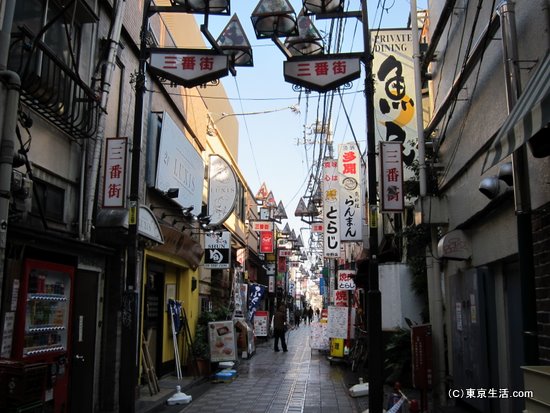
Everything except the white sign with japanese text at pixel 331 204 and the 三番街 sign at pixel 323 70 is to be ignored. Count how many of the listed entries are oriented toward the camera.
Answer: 2

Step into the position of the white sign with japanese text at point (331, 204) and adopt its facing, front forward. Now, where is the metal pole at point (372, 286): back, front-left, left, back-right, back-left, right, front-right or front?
front

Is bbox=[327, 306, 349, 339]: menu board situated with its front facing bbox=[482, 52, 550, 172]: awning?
yes

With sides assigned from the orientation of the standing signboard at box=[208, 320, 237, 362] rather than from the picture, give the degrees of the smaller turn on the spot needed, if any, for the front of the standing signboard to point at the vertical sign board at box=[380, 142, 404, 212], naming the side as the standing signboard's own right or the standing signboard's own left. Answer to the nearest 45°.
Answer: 0° — it already faces it

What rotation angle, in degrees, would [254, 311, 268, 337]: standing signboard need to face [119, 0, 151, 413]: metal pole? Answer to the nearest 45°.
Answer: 0° — it already faces it

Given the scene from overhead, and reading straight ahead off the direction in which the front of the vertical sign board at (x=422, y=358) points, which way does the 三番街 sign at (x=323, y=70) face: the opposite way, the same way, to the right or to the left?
the same way

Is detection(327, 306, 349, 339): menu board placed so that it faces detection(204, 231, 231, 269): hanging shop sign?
no

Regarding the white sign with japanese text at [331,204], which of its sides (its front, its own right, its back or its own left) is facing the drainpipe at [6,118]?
front

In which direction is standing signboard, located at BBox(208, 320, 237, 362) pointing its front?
toward the camera

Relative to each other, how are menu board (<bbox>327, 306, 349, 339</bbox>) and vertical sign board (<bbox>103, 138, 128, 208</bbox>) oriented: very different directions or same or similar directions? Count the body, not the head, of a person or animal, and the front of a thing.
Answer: same or similar directions

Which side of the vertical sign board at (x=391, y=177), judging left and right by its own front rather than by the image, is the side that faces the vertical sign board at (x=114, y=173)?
right

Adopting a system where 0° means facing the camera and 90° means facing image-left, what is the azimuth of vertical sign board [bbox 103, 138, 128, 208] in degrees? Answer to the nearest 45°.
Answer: approximately 0°

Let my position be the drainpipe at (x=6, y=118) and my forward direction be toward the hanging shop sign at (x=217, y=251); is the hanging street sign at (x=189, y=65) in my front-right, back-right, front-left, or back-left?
front-right

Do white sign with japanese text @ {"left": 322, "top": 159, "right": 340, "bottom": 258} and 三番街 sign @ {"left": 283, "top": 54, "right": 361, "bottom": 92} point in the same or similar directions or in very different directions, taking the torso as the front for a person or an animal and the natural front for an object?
same or similar directions
